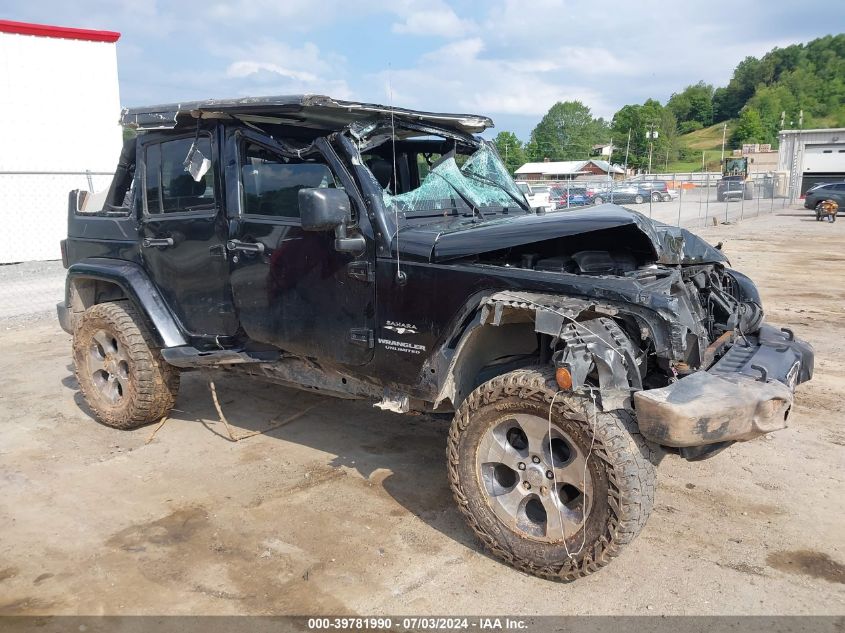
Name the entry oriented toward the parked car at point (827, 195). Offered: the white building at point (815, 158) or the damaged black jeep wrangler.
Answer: the white building

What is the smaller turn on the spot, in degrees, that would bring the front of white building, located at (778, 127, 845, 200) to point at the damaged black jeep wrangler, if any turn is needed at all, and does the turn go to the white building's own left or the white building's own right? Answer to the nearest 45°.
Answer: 0° — it already faces it

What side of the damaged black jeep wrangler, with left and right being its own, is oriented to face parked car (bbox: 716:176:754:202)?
left

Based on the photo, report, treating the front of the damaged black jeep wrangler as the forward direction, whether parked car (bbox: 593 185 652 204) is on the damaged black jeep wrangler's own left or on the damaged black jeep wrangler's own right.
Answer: on the damaged black jeep wrangler's own left

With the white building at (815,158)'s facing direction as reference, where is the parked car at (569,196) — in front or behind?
in front

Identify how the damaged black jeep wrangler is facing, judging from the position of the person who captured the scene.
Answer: facing the viewer and to the right of the viewer

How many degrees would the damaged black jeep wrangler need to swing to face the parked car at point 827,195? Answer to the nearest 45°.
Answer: approximately 90° to its left

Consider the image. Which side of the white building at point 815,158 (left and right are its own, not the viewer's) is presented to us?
front

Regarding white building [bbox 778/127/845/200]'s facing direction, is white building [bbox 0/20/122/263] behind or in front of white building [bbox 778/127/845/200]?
in front

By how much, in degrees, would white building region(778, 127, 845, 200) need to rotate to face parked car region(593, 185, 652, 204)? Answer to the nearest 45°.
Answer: approximately 45° to its right
